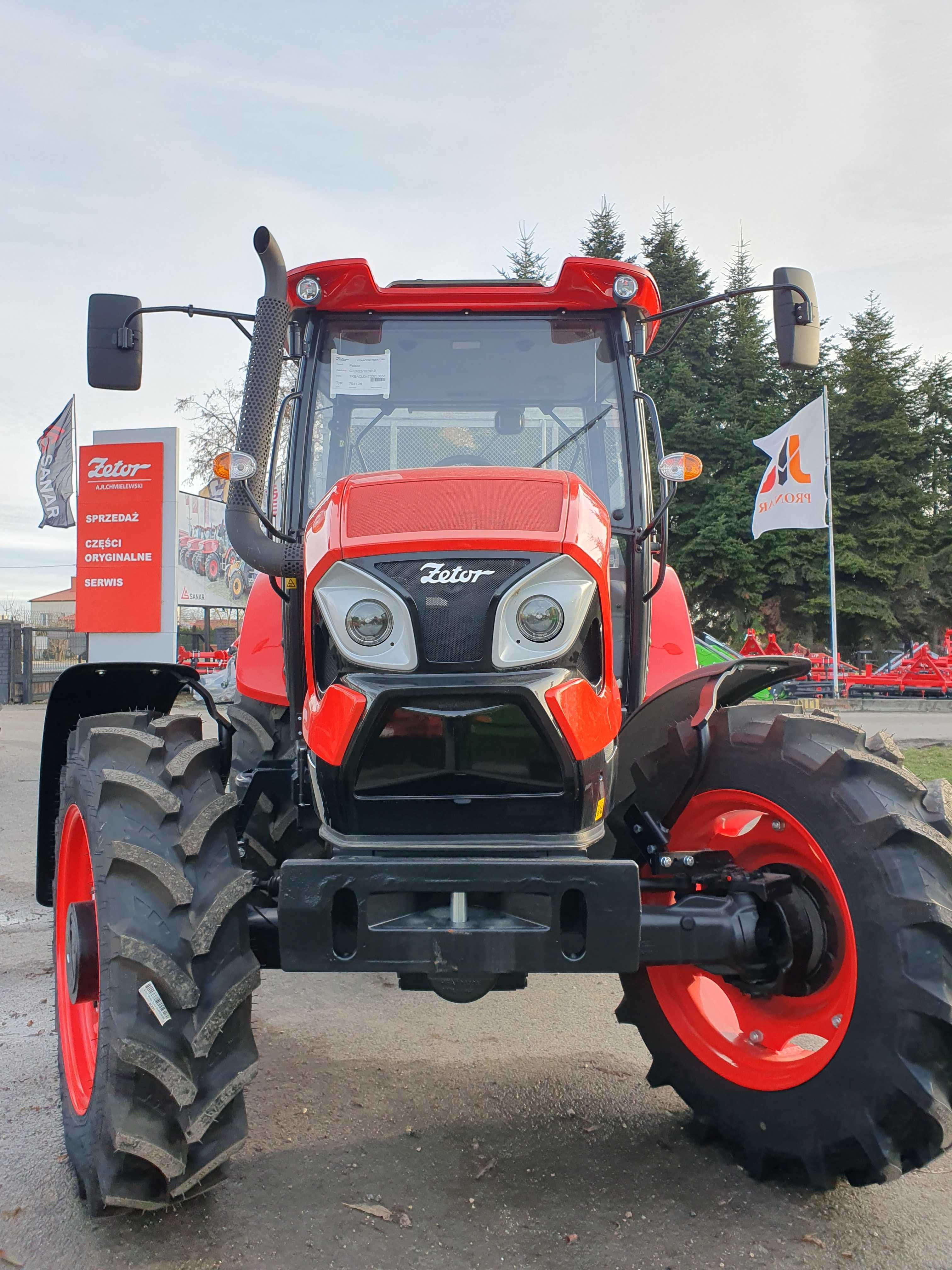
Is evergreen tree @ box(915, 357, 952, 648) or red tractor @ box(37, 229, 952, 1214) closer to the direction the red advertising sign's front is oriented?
the red tractor

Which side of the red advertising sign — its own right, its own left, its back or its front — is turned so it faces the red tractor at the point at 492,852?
front

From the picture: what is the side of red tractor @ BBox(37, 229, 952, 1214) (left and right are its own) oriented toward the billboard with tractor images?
back

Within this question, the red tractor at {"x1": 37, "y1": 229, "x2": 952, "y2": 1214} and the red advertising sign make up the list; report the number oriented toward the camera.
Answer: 2

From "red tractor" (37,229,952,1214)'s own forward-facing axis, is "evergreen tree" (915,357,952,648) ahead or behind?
behind

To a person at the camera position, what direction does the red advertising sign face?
facing the viewer

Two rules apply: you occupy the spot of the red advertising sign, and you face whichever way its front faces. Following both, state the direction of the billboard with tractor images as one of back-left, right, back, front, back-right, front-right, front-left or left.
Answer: back

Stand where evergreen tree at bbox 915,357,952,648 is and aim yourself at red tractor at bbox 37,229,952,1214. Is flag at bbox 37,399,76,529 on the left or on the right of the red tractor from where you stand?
right

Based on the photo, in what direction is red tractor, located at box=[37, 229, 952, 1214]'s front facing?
toward the camera

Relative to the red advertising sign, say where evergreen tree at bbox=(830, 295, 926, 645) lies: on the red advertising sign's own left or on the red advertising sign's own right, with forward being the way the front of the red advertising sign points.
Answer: on the red advertising sign's own left
